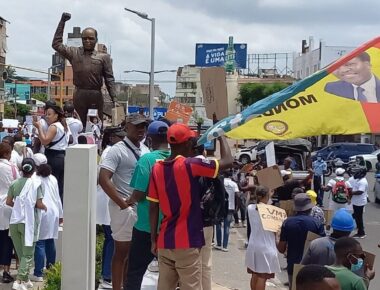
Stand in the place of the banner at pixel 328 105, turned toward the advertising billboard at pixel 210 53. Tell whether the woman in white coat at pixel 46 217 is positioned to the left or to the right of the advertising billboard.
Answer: left

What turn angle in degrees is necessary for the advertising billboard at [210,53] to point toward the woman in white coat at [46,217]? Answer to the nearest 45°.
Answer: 0° — it already faces them

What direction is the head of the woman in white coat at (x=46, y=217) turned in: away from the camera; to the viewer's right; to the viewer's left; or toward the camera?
away from the camera

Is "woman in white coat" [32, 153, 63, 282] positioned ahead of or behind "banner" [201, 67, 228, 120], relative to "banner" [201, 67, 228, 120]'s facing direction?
behind
